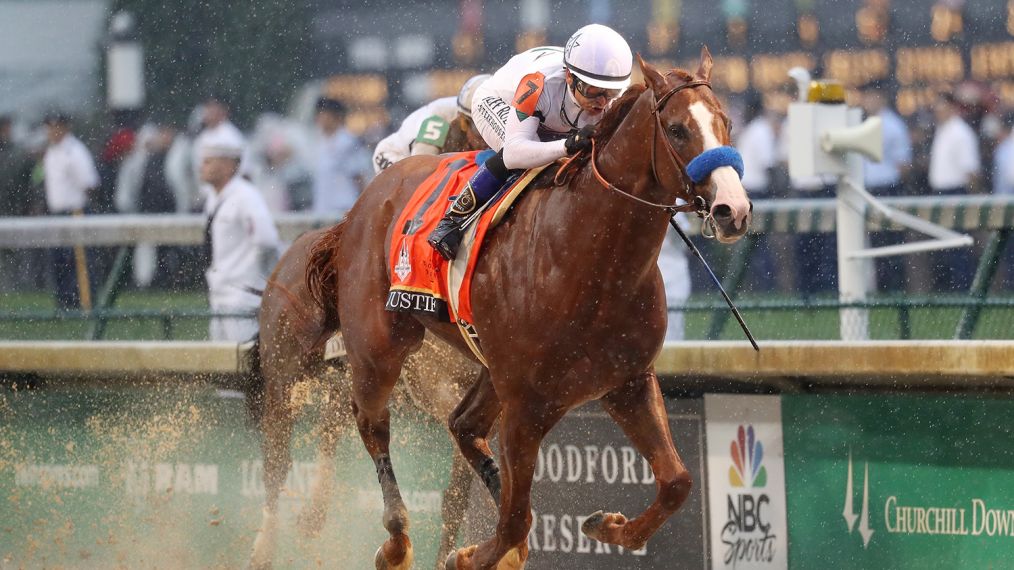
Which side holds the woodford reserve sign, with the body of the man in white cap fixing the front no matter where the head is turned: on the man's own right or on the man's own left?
on the man's own left

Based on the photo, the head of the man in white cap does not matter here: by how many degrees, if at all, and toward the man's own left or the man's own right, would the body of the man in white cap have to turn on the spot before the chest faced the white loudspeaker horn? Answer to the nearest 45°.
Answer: approximately 135° to the man's own left

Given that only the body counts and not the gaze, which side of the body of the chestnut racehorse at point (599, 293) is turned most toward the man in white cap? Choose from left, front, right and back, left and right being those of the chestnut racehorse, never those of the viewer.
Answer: back

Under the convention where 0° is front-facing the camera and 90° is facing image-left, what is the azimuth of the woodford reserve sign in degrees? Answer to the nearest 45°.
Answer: approximately 0°

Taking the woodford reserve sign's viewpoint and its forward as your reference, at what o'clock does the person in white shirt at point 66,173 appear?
The person in white shirt is roughly at 5 o'clock from the woodford reserve sign.
